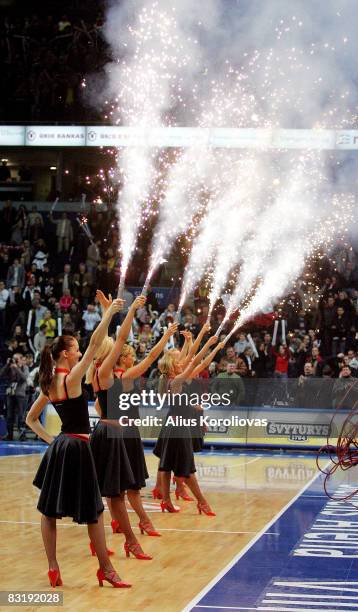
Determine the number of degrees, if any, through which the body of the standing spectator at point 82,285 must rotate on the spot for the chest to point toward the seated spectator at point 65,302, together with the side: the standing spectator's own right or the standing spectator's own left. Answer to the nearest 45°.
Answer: approximately 45° to the standing spectator's own right

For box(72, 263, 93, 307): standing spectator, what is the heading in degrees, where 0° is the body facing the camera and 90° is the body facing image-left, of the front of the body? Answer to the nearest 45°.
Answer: approximately 0°

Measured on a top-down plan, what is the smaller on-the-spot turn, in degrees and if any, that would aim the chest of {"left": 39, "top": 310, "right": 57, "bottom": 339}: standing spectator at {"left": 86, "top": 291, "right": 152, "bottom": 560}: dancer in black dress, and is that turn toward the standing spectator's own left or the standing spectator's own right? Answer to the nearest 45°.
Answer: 0° — they already face them

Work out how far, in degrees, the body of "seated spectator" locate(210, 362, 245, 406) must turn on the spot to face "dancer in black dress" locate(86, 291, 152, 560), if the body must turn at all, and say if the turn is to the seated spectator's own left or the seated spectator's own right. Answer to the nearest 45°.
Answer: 0° — they already face them

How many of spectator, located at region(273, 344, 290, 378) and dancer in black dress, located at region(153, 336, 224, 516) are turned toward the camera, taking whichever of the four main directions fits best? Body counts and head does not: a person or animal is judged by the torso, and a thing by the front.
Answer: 1

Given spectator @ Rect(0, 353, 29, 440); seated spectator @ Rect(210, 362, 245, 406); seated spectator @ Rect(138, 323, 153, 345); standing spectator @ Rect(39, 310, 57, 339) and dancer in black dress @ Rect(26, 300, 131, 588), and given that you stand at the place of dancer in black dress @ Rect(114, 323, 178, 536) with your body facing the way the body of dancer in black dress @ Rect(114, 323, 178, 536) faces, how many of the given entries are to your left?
4

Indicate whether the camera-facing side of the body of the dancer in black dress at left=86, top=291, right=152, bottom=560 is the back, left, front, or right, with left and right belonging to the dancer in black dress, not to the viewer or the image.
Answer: right
